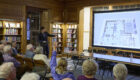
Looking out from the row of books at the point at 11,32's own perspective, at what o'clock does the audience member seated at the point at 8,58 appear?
The audience member seated is roughly at 12 o'clock from the row of books.

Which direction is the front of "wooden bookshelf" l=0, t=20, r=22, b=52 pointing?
toward the camera

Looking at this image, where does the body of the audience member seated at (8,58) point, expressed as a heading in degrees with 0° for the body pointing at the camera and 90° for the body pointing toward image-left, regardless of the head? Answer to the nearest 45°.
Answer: approximately 225°

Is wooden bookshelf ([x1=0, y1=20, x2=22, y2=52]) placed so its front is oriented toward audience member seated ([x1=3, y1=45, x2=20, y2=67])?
yes

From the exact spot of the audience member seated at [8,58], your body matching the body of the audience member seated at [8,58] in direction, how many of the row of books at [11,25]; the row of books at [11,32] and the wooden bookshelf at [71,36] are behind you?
0

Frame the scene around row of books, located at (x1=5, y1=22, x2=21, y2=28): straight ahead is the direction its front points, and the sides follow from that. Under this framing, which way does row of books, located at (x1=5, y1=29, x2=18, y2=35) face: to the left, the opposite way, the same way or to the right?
the same way

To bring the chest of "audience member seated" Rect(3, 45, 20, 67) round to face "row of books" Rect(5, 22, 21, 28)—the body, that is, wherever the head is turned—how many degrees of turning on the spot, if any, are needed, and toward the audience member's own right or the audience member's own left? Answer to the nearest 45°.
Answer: approximately 45° to the audience member's own left

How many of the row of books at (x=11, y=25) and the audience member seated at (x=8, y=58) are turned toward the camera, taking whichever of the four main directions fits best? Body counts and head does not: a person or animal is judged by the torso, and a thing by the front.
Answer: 1

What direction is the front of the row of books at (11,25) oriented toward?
toward the camera

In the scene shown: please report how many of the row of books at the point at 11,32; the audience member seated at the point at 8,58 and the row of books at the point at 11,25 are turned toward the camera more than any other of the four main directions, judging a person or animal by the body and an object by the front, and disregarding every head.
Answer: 2

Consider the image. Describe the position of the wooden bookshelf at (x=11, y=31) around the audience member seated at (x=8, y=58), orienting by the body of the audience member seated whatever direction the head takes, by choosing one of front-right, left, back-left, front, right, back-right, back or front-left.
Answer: front-left

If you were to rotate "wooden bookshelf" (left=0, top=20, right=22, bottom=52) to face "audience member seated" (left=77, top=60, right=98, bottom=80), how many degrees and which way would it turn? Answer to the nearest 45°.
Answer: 0° — it already faces them

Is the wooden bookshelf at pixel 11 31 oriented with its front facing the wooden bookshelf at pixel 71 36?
no

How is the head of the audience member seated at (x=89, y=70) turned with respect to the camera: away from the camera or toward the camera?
away from the camera

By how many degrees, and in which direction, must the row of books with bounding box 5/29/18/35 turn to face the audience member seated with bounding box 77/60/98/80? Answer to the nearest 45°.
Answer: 0° — it already faces them

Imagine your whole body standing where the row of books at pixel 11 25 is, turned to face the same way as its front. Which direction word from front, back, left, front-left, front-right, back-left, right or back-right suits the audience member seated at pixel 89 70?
front

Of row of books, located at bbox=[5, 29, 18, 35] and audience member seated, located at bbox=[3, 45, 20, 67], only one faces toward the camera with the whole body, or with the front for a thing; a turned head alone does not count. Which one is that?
the row of books

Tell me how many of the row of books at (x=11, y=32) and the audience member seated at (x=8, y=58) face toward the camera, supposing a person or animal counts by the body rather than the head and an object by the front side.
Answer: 1

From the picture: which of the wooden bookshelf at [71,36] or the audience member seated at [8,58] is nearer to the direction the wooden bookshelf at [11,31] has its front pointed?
the audience member seated

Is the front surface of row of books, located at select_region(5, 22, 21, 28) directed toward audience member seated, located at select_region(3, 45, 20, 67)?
yes

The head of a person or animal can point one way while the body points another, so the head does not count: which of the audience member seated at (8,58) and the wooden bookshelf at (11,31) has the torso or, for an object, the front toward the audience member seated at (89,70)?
the wooden bookshelf

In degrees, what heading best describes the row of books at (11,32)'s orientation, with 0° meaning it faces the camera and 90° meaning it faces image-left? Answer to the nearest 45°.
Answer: approximately 0°
